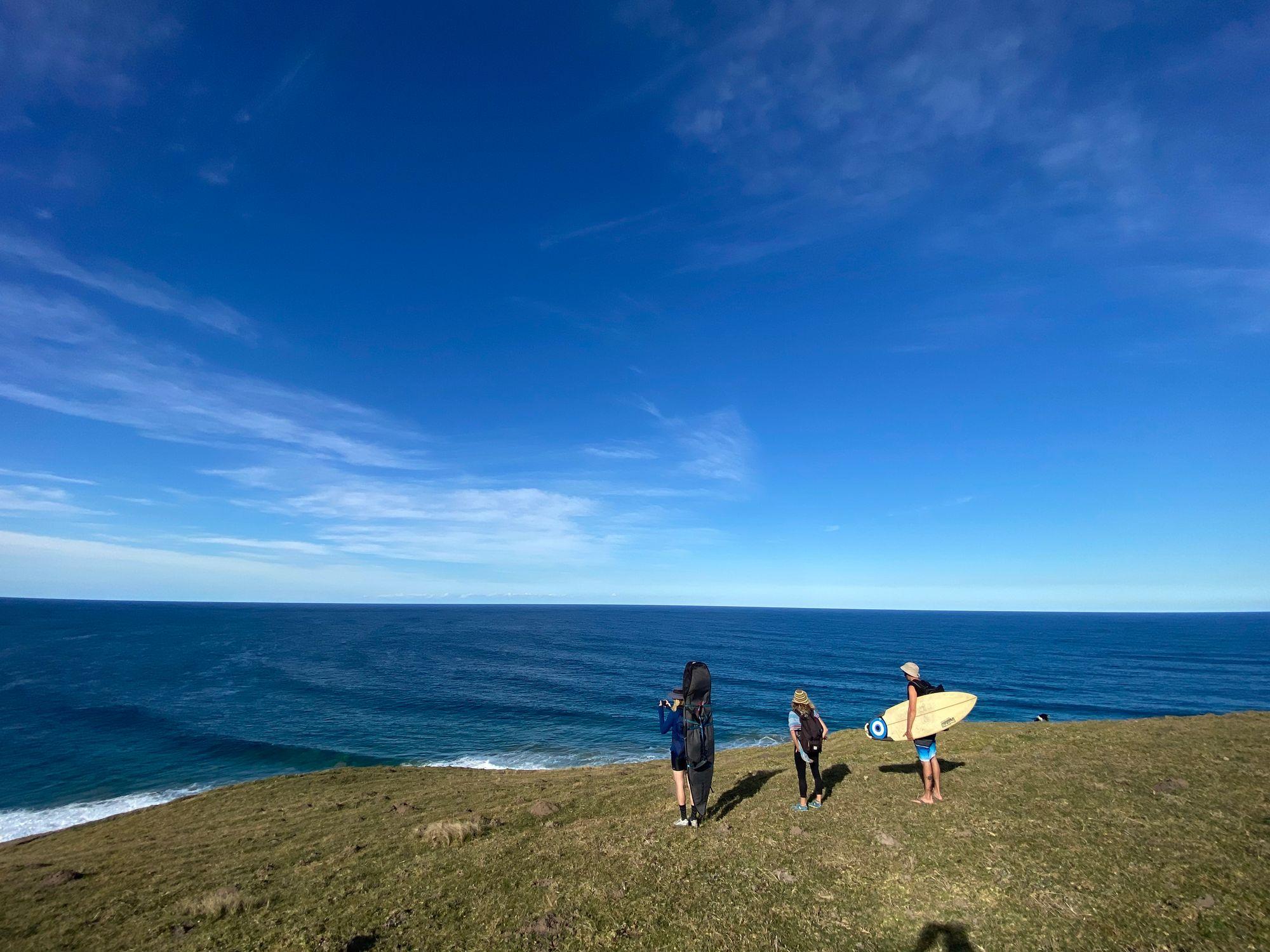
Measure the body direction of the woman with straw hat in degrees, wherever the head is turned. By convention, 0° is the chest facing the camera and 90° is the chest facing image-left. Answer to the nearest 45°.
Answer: approximately 135°

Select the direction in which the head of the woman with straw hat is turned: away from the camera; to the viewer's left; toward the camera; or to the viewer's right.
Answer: away from the camera

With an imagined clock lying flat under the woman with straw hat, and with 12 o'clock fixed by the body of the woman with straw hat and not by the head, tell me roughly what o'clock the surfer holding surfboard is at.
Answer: The surfer holding surfboard is roughly at 4 o'clock from the woman with straw hat.
